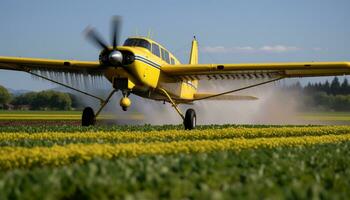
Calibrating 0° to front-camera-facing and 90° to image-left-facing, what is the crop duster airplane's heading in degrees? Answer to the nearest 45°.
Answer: approximately 45°
